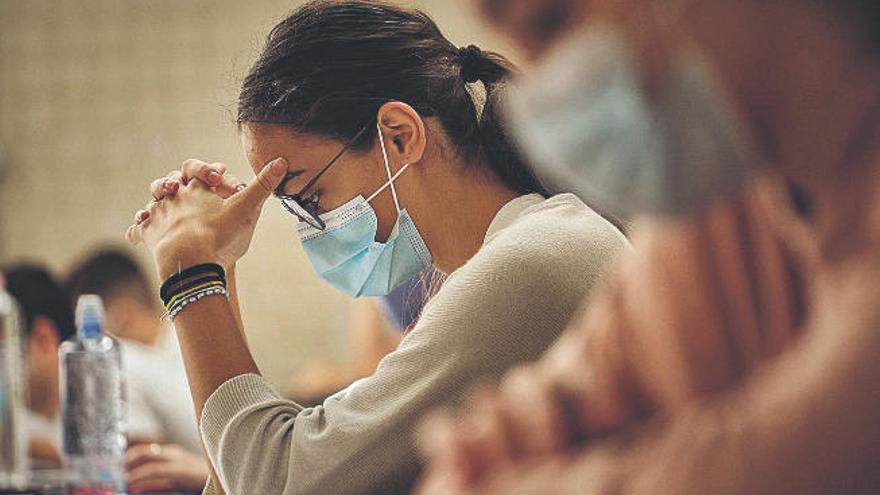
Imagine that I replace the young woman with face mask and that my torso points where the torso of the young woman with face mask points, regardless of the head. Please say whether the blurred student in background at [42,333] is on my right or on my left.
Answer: on my right

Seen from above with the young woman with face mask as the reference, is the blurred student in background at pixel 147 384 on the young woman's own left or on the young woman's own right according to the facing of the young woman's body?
on the young woman's own right

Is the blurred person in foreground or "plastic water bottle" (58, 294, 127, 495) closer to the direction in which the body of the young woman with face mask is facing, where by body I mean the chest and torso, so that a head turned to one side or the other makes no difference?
the plastic water bottle

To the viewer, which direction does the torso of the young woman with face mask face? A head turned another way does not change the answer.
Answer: to the viewer's left

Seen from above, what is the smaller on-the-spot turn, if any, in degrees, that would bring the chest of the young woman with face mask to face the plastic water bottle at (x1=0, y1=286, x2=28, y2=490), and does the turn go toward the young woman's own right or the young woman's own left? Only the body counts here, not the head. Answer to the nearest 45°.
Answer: approximately 45° to the young woman's own right

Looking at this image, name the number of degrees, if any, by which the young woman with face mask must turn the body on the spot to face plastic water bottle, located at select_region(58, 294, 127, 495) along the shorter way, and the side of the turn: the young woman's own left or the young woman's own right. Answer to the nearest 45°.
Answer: approximately 45° to the young woman's own right

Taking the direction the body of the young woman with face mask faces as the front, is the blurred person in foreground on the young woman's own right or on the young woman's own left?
on the young woman's own left

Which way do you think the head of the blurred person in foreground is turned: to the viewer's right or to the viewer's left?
to the viewer's left

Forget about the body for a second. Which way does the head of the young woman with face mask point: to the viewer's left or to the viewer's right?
to the viewer's left
